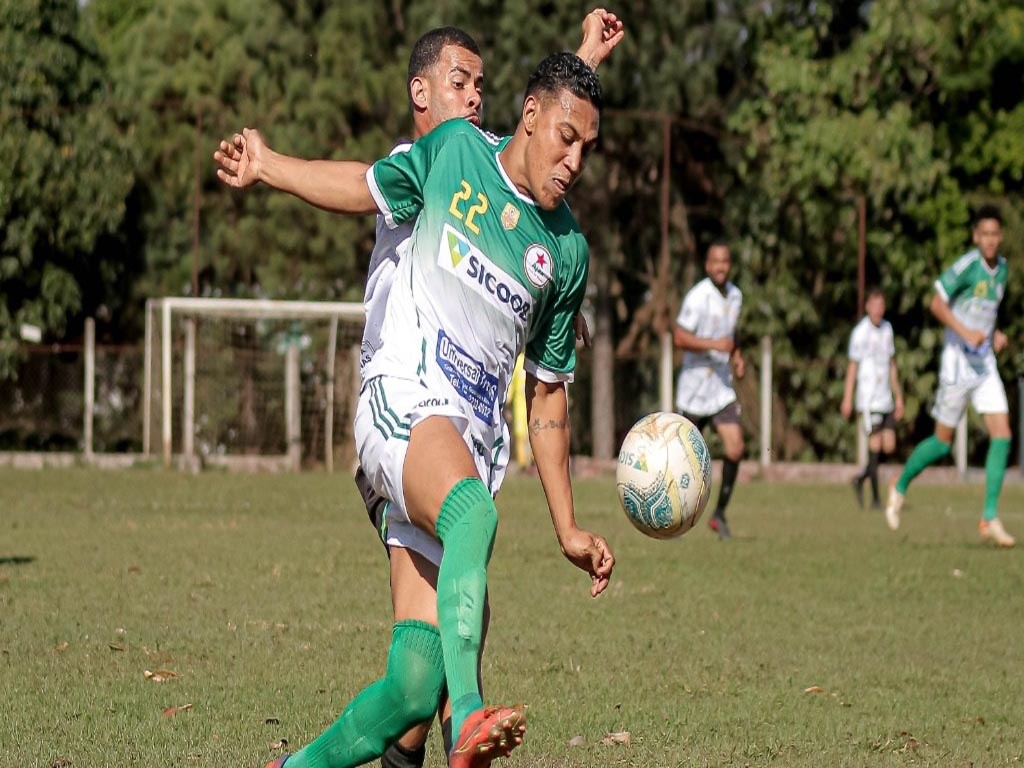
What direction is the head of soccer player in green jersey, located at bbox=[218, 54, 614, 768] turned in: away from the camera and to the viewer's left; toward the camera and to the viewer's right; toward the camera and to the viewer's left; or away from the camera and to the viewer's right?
toward the camera and to the viewer's right

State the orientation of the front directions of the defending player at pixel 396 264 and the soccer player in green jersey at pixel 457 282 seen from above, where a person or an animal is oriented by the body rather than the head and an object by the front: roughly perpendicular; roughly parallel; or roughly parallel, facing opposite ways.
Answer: roughly parallel

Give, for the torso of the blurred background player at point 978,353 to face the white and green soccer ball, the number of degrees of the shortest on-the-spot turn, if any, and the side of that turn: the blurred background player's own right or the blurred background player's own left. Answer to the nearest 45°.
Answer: approximately 45° to the blurred background player's own right

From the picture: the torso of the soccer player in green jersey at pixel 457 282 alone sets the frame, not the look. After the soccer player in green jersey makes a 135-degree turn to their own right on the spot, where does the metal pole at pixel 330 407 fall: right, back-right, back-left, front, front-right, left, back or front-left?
right

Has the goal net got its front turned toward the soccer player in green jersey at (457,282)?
yes

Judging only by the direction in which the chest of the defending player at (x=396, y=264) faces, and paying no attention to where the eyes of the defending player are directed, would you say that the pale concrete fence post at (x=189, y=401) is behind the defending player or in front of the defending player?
behind

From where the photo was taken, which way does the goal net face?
toward the camera

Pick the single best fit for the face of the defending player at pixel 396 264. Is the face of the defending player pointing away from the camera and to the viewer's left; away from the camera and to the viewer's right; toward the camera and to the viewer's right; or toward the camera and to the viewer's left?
toward the camera and to the viewer's right

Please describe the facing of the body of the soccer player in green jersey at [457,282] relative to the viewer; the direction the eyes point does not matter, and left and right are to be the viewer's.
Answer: facing the viewer and to the right of the viewer
